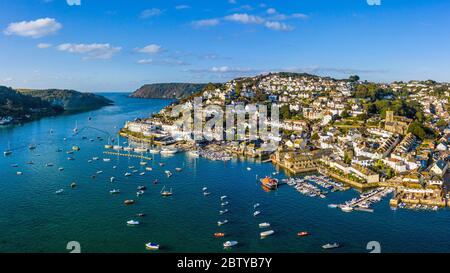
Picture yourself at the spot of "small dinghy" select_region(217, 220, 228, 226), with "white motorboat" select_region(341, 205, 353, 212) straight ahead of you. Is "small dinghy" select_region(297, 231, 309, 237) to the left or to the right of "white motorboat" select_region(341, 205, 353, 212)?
right
